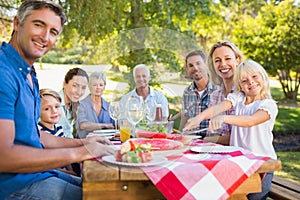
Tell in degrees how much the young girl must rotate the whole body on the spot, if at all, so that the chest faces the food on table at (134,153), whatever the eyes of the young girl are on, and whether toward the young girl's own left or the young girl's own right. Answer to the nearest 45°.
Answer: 0° — they already face it
